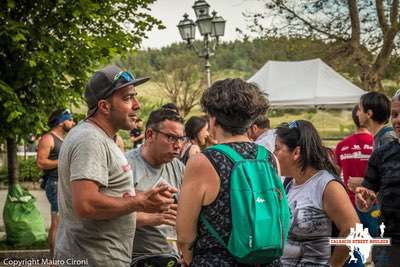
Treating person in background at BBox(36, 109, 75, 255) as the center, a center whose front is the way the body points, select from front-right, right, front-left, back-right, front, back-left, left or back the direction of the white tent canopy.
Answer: front-left

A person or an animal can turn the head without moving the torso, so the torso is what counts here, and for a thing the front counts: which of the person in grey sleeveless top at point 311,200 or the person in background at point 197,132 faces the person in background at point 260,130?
the person in background at point 197,132

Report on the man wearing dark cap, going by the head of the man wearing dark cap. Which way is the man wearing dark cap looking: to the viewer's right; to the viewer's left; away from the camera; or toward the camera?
to the viewer's right

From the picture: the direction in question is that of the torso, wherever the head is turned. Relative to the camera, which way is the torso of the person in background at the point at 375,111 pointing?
to the viewer's left

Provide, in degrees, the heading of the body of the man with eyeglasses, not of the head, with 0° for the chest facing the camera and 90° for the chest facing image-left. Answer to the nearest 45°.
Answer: approximately 315°

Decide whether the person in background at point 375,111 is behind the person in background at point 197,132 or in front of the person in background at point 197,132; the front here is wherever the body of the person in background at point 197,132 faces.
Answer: in front

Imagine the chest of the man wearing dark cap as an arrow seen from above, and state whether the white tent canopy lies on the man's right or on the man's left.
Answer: on the man's left

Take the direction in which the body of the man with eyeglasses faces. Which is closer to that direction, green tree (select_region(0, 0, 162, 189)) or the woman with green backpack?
the woman with green backpack

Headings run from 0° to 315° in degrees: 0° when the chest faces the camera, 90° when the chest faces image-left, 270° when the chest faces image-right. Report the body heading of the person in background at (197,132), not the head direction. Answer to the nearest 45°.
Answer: approximately 270°

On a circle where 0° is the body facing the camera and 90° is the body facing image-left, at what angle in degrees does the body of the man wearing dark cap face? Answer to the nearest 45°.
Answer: approximately 270°
